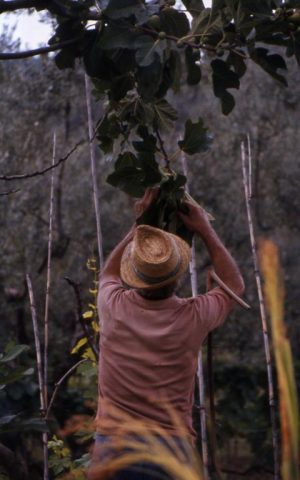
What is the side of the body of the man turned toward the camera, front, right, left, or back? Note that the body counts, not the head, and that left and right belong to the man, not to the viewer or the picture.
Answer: back

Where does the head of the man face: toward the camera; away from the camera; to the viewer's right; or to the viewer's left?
away from the camera

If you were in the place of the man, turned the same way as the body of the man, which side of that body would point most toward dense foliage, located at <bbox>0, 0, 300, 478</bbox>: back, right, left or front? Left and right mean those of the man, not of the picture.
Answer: front
